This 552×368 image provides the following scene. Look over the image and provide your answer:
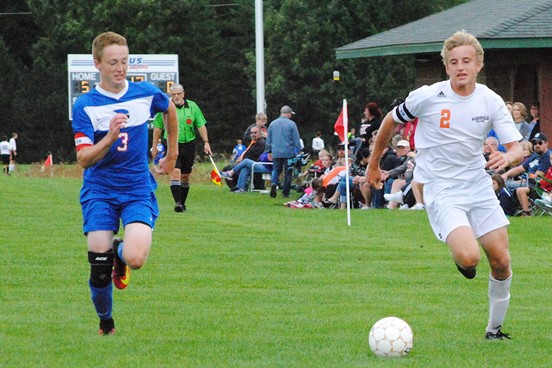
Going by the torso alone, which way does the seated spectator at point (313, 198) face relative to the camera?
to the viewer's left

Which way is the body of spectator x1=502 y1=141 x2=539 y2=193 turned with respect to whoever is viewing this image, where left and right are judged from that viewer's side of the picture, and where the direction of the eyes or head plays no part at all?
facing the viewer and to the left of the viewer

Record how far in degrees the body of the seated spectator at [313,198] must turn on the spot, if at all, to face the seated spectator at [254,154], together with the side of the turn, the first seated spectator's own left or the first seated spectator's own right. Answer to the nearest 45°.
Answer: approximately 90° to the first seated spectator's own right

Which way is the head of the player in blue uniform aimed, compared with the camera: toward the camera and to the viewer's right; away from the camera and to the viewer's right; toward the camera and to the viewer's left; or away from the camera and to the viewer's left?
toward the camera and to the viewer's right

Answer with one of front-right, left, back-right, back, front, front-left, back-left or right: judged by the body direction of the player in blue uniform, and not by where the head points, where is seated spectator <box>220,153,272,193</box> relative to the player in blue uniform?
back

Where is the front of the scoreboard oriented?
toward the camera

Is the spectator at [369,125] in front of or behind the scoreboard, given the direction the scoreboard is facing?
in front

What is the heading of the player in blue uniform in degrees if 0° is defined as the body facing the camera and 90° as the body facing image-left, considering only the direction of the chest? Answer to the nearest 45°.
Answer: approximately 0°

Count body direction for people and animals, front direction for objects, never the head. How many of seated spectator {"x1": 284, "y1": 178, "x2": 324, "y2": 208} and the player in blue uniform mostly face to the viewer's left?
1

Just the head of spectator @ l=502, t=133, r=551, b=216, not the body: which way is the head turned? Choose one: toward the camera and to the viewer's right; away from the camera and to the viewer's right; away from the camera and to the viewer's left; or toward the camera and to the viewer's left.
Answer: toward the camera and to the viewer's left

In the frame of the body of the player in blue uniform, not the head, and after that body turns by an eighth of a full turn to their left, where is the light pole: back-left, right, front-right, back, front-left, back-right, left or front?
back-left

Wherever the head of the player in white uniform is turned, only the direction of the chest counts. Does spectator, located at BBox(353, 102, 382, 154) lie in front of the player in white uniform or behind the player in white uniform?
behind
